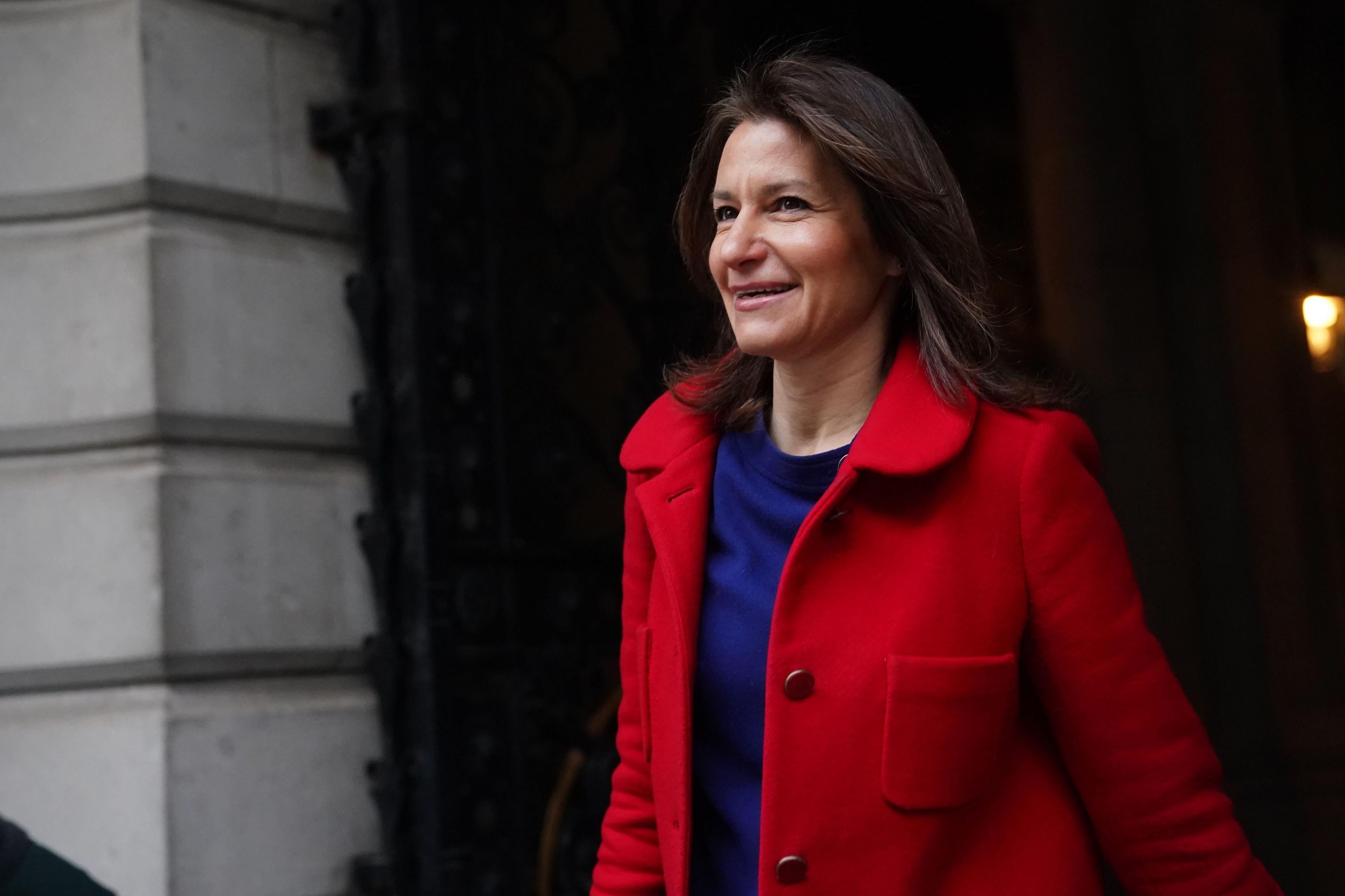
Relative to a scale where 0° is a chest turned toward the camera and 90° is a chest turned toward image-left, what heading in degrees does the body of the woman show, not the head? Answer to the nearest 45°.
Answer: approximately 45°

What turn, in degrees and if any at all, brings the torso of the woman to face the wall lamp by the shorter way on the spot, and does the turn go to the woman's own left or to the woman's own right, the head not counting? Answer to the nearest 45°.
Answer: approximately 180°
